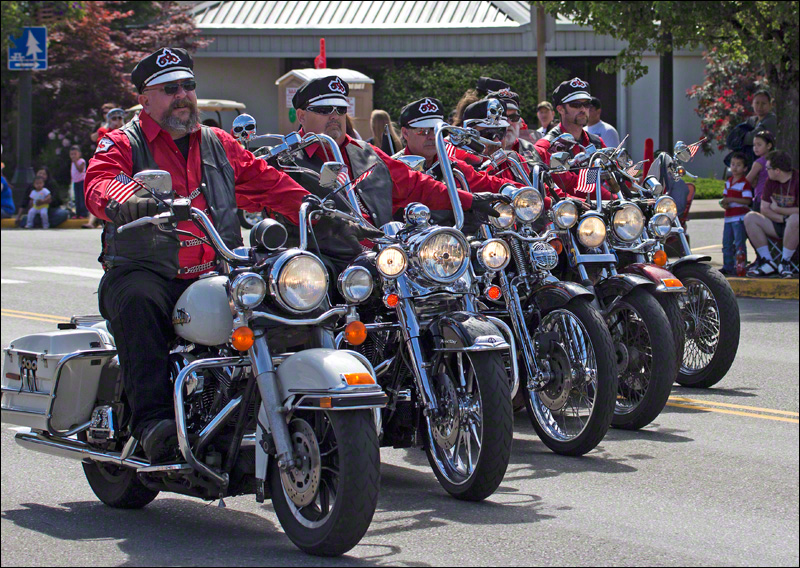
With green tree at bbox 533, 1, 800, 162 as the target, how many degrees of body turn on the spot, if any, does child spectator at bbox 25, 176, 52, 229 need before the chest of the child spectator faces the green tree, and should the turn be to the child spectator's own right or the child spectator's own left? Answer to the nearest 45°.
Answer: approximately 45° to the child spectator's own left

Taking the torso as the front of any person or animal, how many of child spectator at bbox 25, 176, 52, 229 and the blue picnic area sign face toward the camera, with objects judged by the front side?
2

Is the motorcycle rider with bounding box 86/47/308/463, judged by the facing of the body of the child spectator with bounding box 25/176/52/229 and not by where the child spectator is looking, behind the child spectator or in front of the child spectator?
in front

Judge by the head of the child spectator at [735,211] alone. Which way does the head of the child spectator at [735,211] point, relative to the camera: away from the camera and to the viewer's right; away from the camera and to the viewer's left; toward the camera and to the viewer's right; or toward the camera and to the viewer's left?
toward the camera and to the viewer's left

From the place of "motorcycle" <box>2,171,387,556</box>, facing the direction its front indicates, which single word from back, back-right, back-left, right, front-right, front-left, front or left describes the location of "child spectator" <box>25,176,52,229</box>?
back-left

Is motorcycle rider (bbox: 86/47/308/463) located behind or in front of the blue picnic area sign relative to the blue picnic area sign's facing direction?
in front

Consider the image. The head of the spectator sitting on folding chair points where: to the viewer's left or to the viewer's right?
to the viewer's left

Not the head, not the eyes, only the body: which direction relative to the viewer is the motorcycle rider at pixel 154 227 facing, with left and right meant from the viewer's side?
facing the viewer and to the right of the viewer

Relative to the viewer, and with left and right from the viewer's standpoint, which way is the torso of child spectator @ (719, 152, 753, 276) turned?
facing the viewer and to the left of the viewer

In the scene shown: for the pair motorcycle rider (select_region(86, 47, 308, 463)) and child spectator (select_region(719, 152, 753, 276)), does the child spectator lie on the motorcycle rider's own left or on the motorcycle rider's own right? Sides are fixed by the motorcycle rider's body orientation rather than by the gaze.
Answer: on the motorcycle rider's own left

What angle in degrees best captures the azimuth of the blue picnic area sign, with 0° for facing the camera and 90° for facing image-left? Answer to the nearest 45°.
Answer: approximately 0°

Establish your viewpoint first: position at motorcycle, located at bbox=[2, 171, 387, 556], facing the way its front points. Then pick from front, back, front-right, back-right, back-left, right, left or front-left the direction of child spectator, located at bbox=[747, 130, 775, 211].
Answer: left

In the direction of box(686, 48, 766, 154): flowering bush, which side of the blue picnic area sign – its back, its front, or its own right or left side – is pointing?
left
